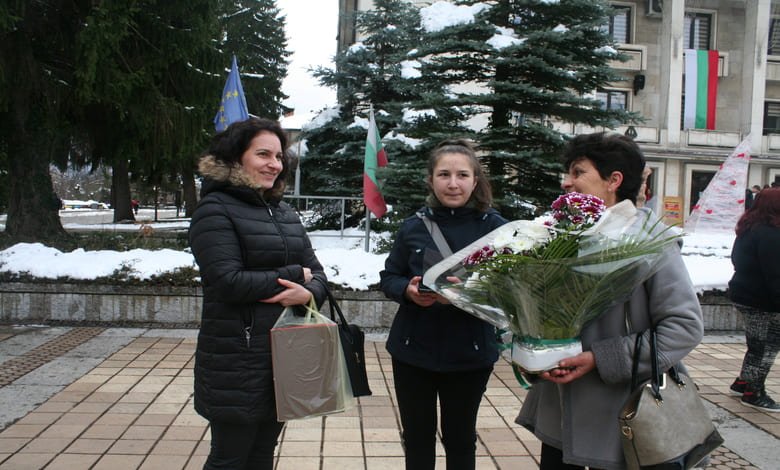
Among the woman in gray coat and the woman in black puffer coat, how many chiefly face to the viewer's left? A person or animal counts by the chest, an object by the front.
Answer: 1

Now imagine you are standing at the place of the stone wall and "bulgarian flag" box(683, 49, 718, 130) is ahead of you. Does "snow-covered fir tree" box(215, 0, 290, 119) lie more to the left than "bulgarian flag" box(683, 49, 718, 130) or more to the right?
left

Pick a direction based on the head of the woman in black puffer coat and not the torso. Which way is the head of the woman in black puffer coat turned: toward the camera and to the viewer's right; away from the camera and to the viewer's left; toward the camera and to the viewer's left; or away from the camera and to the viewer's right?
toward the camera and to the viewer's right

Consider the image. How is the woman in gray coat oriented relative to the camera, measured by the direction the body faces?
to the viewer's left

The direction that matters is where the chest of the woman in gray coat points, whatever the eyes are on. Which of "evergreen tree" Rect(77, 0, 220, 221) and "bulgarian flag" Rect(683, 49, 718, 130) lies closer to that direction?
the evergreen tree

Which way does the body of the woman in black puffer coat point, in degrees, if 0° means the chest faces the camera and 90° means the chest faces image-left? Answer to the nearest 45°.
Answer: approximately 315°

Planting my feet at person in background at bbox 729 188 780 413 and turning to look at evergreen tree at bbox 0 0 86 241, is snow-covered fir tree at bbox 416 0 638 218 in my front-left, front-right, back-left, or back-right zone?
front-right

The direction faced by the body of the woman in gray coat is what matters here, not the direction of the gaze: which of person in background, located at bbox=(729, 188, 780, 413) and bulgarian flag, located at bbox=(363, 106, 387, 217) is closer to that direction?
the bulgarian flag

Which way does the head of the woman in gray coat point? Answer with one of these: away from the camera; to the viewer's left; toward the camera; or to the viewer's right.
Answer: to the viewer's left

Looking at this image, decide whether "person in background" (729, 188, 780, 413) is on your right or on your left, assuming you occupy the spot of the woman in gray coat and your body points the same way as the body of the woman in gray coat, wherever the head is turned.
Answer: on your right
